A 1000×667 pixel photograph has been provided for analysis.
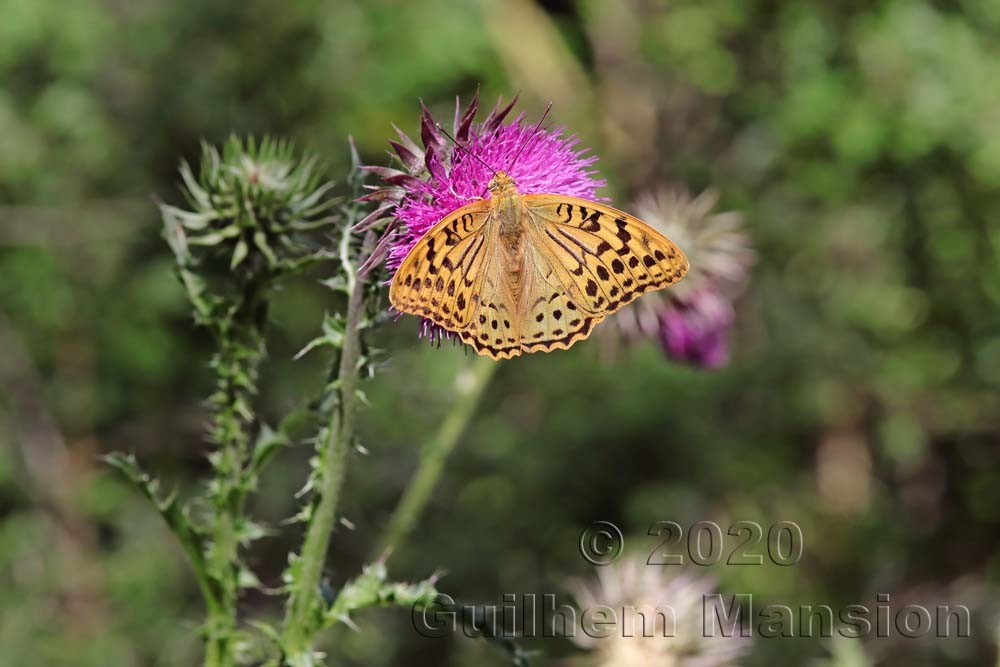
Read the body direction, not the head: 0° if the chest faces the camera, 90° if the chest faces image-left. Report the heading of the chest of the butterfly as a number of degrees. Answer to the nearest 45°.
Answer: approximately 180°
